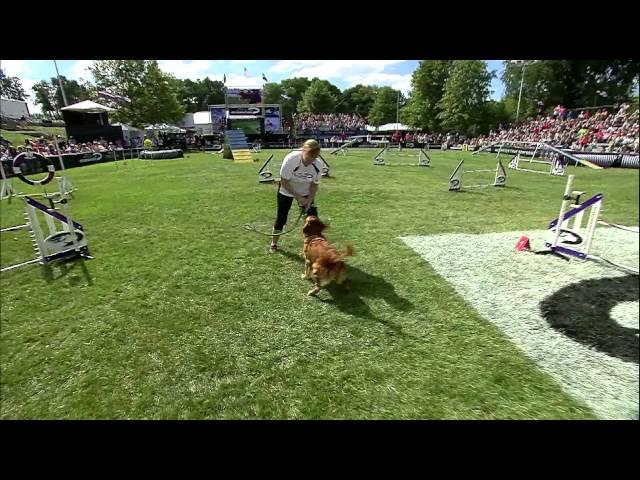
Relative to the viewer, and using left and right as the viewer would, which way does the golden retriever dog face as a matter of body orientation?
facing away from the viewer and to the left of the viewer

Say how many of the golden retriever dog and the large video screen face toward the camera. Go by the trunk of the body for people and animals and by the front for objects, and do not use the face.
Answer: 1

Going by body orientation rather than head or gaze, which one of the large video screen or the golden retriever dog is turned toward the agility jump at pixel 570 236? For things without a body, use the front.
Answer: the large video screen

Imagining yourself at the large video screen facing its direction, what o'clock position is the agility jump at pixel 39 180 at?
The agility jump is roughly at 12 o'clock from the large video screen.

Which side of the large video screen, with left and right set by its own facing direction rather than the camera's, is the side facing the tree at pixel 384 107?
left

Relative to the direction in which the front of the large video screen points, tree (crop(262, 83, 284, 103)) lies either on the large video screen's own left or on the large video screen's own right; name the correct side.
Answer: on the large video screen's own left

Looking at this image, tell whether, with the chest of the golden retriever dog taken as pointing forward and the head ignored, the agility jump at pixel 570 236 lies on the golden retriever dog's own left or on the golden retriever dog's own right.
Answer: on the golden retriever dog's own right

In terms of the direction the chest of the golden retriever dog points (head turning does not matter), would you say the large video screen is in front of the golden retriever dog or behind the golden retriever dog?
in front

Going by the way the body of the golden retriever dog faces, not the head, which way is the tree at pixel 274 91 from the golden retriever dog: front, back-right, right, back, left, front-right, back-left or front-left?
front-right

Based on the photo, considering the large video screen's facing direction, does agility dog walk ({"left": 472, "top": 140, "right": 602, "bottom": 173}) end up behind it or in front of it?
in front

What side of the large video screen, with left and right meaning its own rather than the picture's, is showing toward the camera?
front

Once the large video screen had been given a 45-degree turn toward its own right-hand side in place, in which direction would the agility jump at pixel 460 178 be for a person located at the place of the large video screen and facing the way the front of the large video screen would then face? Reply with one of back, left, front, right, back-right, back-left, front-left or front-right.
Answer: front-left

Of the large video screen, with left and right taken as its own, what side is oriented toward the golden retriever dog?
front

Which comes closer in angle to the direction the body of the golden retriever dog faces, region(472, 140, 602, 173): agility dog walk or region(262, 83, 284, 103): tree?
the tree

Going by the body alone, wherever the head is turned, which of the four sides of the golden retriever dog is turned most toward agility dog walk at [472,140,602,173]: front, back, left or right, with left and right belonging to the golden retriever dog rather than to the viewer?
right

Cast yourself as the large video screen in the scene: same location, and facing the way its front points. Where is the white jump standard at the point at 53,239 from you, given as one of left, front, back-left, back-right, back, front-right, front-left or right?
front
